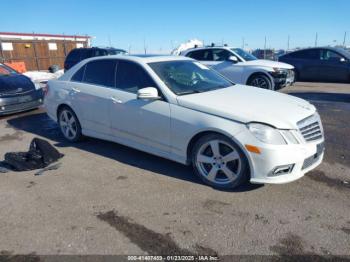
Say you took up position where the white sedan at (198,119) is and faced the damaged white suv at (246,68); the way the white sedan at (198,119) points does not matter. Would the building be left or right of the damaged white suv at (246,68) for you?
left

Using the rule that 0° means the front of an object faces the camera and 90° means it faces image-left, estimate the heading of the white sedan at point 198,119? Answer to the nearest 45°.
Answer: approximately 315°

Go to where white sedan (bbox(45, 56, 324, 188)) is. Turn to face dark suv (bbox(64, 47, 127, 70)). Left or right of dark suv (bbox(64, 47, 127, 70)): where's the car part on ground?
left

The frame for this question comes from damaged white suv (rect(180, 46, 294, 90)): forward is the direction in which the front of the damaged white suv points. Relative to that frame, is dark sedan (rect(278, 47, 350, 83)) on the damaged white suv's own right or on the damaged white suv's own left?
on the damaged white suv's own left

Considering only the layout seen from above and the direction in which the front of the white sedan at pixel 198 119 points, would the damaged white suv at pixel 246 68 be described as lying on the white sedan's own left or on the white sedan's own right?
on the white sedan's own left

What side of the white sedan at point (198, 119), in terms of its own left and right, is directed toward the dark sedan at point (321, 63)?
left

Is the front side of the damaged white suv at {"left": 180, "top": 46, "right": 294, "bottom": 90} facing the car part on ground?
no

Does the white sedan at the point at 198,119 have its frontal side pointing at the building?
no

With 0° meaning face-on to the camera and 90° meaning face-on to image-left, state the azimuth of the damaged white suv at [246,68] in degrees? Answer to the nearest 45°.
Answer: approximately 315°

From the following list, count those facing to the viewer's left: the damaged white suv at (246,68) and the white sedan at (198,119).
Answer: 0

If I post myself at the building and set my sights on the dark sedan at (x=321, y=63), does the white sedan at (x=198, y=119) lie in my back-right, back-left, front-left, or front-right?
front-right

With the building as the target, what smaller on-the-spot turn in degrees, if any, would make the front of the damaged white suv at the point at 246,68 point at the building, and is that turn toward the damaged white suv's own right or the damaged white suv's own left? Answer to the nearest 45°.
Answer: approximately 180°

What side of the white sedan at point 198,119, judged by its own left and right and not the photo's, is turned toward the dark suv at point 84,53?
back

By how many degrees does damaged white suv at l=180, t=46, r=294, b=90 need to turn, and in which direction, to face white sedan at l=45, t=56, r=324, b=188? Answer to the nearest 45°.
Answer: approximately 45° to its right

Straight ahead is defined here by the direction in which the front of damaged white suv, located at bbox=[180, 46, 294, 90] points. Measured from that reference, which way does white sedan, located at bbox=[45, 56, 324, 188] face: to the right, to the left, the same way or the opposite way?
the same way
